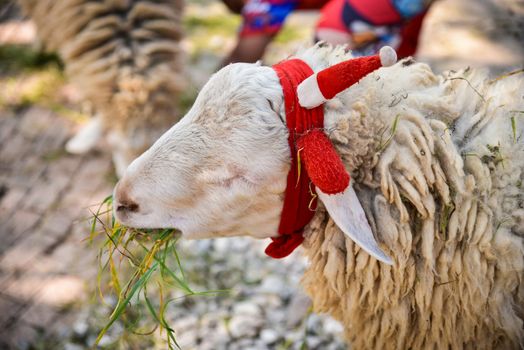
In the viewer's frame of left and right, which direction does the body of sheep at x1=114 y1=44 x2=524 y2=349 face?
facing to the left of the viewer

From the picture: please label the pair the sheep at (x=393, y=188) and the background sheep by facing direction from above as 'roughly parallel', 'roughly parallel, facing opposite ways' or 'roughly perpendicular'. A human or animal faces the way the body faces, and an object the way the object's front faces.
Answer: roughly perpendicular
